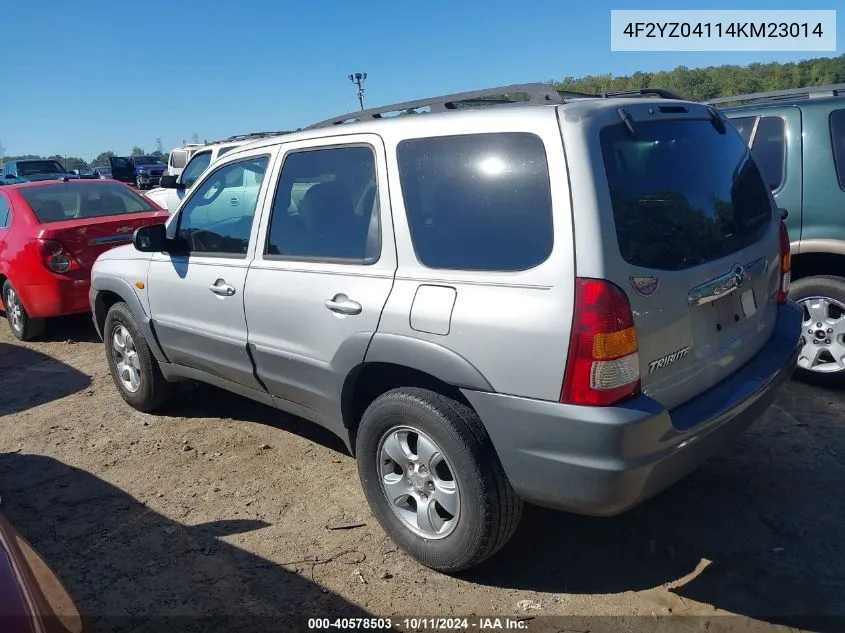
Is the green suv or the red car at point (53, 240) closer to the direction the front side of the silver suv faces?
the red car

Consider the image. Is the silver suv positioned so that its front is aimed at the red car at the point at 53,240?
yes

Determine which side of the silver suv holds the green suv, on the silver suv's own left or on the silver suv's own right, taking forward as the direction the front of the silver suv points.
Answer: on the silver suv's own right

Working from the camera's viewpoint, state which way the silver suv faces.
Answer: facing away from the viewer and to the left of the viewer

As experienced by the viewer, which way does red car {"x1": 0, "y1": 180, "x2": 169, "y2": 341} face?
facing away from the viewer and to the left of the viewer
